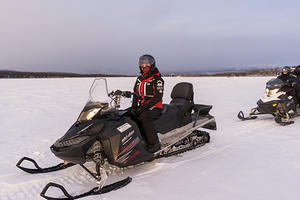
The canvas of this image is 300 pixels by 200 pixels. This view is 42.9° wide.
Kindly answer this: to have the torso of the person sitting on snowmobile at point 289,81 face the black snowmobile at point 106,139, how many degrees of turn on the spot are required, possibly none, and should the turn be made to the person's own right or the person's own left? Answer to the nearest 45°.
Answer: approximately 45° to the person's own left

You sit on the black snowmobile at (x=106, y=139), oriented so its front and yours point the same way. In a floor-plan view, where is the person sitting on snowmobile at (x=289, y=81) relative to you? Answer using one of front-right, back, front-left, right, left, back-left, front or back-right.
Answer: back

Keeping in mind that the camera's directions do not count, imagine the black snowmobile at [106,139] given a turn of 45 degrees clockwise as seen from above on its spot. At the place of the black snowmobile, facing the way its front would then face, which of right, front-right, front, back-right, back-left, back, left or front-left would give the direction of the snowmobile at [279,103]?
back-right

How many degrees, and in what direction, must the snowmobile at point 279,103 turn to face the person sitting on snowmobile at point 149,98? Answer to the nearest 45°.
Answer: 0° — it already faces them

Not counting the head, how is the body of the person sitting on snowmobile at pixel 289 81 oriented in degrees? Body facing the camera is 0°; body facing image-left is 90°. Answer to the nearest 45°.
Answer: approximately 45°

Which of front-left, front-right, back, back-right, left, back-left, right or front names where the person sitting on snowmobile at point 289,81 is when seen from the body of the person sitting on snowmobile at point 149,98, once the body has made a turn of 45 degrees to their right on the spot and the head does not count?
back-right
